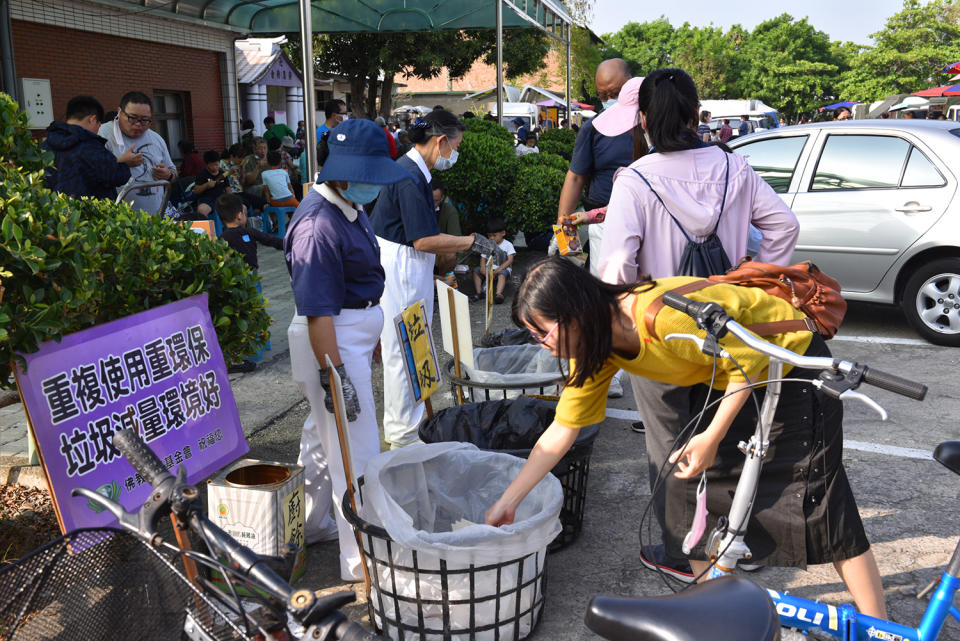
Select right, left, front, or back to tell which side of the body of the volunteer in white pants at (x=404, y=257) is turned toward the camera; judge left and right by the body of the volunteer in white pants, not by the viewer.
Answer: right

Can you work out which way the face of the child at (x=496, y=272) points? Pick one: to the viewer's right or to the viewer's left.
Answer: to the viewer's left
